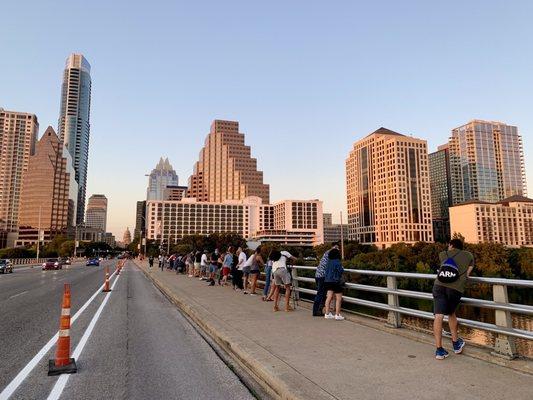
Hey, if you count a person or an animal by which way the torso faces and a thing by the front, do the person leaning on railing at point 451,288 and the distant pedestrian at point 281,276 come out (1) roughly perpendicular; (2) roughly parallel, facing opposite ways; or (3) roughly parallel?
roughly parallel

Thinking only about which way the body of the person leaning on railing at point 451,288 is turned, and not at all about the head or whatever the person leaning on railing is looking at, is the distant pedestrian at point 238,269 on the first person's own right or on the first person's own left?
on the first person's own left

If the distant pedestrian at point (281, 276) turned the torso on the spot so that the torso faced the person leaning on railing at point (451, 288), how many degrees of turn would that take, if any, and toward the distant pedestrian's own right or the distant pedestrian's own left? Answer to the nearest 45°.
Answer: approximately 90° to the distant pedestrian's own right

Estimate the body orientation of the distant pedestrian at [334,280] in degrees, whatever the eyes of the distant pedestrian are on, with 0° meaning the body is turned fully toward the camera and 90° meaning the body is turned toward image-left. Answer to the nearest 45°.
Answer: approximately 225°

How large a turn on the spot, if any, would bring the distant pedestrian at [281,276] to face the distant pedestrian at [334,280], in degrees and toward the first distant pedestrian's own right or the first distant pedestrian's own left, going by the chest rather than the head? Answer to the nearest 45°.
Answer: approximately 90° to the first distant pedestrian's own right

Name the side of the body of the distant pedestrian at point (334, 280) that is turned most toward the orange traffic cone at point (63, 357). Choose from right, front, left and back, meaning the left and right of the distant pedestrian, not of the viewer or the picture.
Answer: back

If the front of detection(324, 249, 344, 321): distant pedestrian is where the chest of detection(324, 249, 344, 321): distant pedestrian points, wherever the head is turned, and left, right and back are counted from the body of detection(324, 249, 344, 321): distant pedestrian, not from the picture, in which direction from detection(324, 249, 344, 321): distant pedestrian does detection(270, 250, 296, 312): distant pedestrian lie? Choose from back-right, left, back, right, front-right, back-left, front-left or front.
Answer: left

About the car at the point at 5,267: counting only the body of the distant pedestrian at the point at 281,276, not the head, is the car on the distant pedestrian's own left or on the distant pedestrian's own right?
on the distant pedestrian's own left

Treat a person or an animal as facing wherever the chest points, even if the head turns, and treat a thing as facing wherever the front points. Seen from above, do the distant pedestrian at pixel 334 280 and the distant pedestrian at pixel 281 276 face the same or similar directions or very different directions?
same or similar directions

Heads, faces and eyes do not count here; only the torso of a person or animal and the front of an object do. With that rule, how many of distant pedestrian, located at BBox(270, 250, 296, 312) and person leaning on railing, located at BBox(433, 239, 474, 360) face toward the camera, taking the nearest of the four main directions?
0

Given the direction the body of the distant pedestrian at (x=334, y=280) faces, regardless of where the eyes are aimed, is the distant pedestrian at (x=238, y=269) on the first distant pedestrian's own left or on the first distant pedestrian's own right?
on the first distant pedestrian's own left

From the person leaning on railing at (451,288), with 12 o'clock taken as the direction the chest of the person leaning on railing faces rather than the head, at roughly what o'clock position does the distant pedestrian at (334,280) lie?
The distant pedestrian is roughly at 9 o'clock from the person leaning on railing.

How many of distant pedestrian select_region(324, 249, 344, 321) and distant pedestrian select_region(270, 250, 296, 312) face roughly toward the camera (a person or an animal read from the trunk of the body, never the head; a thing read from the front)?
0

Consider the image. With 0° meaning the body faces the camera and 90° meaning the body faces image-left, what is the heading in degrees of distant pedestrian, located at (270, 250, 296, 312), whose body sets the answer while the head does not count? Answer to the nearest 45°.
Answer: approximately 225°

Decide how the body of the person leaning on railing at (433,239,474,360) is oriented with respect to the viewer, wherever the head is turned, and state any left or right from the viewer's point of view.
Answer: facing away from the viewer and to the right of the viewer
